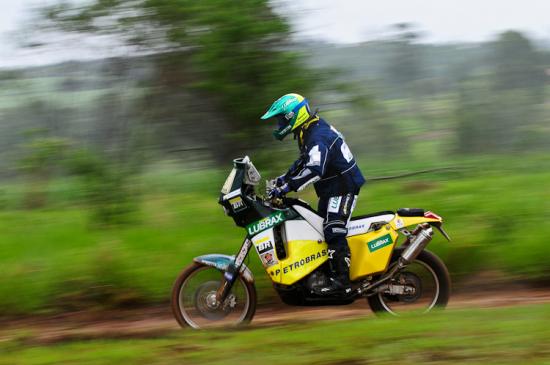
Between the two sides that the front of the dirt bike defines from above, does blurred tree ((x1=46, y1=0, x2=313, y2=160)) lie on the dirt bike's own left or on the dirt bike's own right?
on the dirt bike's own right

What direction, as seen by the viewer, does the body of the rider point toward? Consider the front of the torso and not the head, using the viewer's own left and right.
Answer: facing to the left of the viewer

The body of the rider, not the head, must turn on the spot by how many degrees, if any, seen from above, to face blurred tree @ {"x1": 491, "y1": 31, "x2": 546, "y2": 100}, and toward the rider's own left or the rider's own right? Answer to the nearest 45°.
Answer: approximately 135° to the rider's own right

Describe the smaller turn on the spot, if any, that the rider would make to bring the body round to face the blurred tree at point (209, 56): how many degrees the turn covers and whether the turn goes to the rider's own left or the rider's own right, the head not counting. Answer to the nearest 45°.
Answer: approximately 90° to the rider's own right

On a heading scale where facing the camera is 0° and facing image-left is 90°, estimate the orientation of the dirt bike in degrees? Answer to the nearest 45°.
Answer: approximately 90°

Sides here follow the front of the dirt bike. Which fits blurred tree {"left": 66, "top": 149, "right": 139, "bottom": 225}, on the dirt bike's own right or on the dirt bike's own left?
on the dirt bike's own right

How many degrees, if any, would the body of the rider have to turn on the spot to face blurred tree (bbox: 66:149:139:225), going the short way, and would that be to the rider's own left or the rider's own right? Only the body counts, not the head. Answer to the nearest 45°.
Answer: approximately 45° to the rider's own right

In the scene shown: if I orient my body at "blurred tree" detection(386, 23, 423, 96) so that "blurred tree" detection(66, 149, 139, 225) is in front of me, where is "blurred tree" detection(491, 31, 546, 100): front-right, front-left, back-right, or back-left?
back-left
